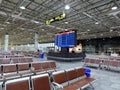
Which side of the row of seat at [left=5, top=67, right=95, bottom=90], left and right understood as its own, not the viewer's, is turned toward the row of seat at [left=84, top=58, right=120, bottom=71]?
left

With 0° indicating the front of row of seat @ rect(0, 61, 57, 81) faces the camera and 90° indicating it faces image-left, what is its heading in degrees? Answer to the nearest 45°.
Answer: approximately 315°

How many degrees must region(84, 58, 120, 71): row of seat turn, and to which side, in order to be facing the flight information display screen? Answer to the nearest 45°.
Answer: approximately 90° to its right

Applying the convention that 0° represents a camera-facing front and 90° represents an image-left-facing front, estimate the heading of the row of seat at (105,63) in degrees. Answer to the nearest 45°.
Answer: approximately 45°

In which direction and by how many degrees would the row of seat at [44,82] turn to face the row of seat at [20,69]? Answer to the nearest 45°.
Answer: approximately 180°

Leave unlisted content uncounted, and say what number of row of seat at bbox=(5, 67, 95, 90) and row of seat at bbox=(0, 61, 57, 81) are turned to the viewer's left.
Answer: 0

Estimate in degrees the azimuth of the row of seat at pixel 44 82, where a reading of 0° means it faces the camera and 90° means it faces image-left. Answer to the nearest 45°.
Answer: approximately 315°

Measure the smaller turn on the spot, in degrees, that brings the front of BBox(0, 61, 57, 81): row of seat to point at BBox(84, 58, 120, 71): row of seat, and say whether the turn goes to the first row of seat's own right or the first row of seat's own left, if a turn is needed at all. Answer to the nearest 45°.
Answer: approximately 45° to the first row of seat's own left

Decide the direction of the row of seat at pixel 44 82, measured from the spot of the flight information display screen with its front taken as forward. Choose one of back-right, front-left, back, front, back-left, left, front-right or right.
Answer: front-left
